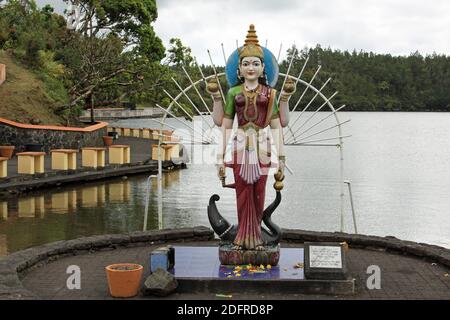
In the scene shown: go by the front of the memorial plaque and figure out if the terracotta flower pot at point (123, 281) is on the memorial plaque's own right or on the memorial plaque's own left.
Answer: on the memorial plaque's own right

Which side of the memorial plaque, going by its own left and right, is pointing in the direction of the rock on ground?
right

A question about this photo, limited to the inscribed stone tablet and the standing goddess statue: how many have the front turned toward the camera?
2

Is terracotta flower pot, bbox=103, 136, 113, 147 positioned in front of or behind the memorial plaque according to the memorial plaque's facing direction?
behind

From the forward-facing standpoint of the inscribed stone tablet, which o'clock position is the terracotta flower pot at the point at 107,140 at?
The terracotta flower pot is roughly at 5 o'clock from the inscribed stone tablet.
